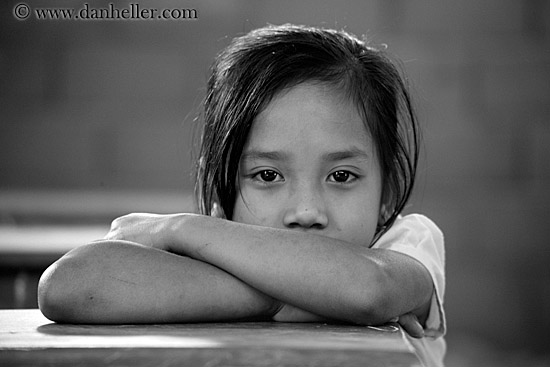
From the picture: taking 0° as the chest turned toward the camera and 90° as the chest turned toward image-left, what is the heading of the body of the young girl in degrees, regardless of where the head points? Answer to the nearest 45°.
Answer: approximately 0°

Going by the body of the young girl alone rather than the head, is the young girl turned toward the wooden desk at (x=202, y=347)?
yes
